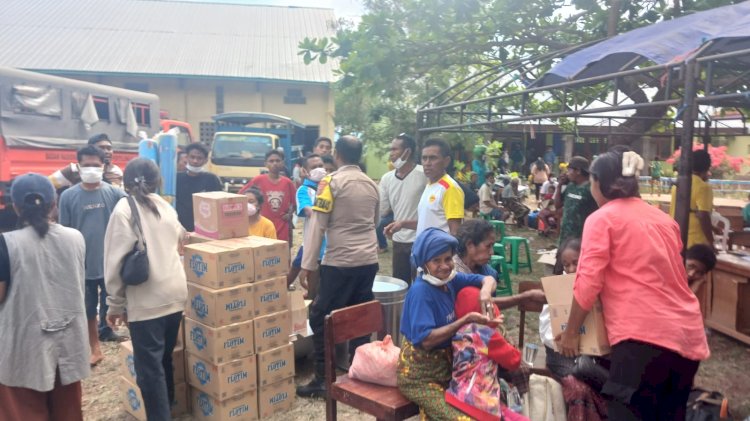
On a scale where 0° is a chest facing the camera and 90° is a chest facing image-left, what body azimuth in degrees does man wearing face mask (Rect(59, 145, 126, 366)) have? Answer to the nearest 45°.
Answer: approximately 0°

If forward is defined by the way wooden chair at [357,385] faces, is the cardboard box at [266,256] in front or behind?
behind

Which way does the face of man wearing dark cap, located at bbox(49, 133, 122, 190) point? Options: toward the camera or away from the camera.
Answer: toward the camera

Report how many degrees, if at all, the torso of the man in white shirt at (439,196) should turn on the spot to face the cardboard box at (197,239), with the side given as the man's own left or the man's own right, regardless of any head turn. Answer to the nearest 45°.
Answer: approximately 45° to the man's own right

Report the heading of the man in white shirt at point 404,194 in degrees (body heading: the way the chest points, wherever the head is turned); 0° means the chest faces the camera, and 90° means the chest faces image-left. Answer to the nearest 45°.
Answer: approximately 45°

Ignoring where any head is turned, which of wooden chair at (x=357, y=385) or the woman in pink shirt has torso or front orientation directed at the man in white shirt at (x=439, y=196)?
the woman in pink shirt

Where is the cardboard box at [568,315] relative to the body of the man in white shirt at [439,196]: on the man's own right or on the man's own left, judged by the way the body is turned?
on the man's own left

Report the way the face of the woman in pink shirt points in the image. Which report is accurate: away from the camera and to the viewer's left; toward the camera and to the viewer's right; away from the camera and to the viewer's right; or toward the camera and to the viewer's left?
away from the camera and to the viewer's left

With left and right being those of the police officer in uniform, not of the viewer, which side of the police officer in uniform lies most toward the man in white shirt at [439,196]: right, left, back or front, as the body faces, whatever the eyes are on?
right

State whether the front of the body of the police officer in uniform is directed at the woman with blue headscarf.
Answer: no

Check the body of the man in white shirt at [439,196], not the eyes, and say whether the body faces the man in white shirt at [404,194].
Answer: no

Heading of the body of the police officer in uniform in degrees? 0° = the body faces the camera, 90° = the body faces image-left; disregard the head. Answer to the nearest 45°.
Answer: approximately 135°

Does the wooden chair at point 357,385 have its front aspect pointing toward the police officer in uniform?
no

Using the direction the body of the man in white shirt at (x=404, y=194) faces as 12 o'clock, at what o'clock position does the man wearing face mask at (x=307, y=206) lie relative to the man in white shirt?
The man wearing face mask is roughly at 2 o'clock from the man in white shirt.

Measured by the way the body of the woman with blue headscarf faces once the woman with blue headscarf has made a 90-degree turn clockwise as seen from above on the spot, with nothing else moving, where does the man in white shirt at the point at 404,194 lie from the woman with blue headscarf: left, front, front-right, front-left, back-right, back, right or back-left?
back-right

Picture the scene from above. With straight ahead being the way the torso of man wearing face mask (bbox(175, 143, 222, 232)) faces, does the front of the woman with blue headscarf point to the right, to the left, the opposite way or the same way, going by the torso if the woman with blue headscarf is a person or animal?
the same way

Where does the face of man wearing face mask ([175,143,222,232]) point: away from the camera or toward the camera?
toward the camera
